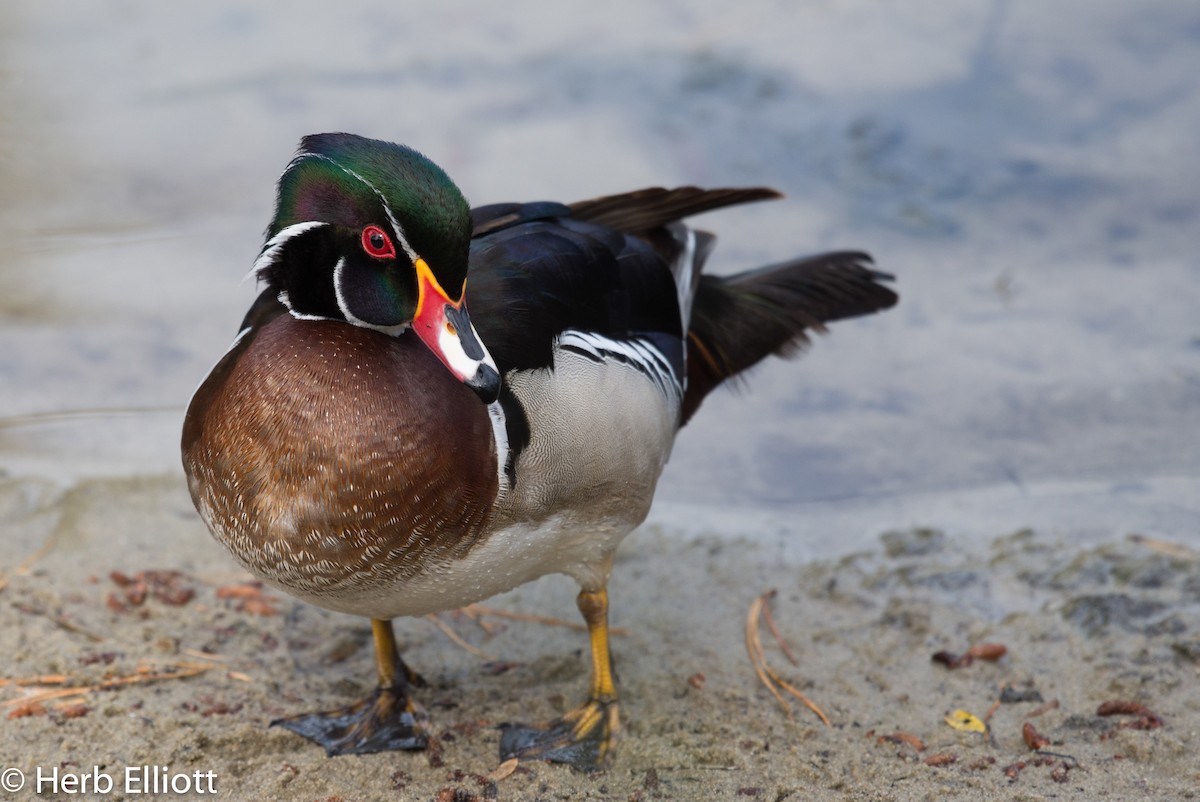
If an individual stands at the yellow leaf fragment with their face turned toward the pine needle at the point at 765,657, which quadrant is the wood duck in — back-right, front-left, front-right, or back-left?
front-left

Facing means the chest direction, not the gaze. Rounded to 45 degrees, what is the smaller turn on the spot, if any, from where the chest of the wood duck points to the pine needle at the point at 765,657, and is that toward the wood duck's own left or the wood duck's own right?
approximately 180°

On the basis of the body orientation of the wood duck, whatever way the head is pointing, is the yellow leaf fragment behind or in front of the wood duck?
behind

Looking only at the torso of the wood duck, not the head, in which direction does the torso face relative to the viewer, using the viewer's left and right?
facing the viewer and to the left of the viewer
